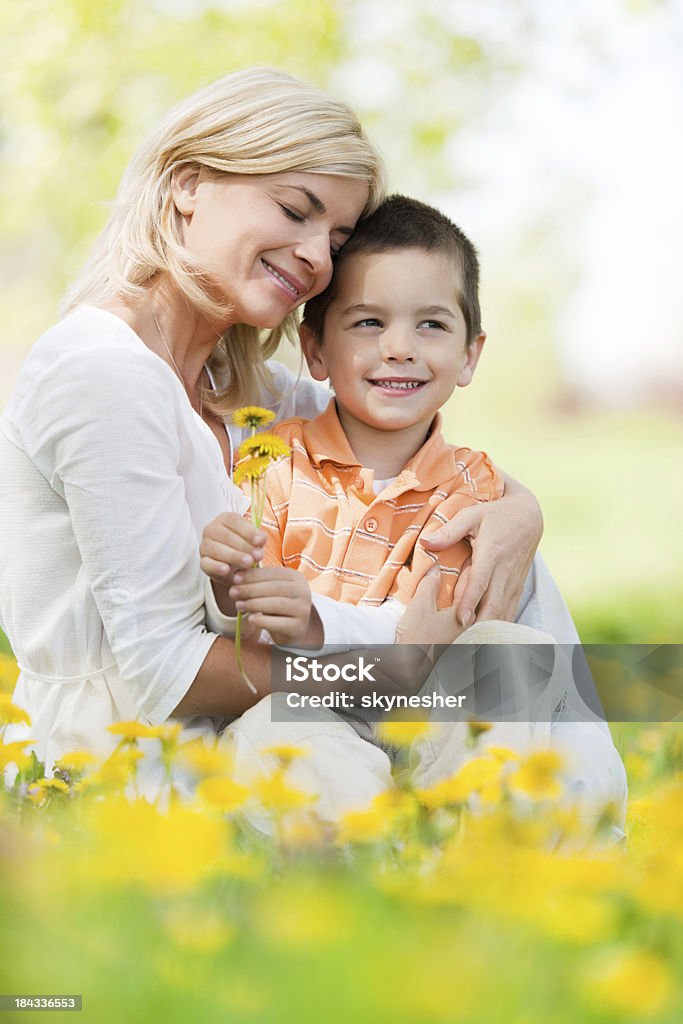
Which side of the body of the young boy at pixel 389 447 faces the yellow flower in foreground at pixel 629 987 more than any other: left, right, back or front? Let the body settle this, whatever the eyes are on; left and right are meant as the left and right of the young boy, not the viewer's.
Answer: front

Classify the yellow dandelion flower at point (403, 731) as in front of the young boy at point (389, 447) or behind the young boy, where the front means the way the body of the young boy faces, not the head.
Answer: in front

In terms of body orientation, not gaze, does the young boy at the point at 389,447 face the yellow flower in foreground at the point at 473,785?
yes

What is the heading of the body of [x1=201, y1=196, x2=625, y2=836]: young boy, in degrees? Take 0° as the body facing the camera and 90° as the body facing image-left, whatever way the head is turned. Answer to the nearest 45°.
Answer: approximately 0°

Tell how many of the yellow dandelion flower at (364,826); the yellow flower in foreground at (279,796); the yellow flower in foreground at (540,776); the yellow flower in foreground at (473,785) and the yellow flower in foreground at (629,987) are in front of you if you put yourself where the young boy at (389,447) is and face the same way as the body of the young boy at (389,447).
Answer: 5

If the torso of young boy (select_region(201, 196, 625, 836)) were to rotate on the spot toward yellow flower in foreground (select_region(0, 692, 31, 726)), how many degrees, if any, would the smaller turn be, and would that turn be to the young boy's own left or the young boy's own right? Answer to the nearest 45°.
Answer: approximately 45° to the young boy's own right

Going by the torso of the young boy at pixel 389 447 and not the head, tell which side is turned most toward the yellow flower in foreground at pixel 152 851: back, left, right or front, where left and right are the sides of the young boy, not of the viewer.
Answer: front
